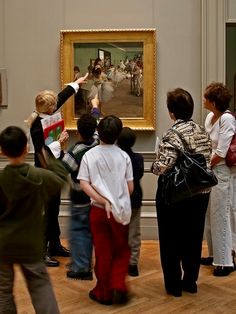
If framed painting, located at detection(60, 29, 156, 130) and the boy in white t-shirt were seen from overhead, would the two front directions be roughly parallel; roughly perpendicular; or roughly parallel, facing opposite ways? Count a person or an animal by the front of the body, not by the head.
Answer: roughly parallel, facing opposite ways

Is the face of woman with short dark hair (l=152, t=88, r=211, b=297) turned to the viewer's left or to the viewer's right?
to the viewer's left

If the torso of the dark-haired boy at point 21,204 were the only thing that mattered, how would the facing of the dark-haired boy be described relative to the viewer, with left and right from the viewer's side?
facing away from the viewer

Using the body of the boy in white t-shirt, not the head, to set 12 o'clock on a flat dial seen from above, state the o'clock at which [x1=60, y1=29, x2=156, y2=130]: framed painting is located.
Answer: The framed painting is roughly at 12 o'clock from the boy in white t-shirt.

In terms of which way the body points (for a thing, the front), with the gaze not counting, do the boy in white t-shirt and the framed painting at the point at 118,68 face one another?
yes

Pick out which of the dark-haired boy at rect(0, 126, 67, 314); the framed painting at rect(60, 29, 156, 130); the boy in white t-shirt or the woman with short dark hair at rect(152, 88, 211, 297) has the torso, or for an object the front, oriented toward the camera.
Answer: the framed painting

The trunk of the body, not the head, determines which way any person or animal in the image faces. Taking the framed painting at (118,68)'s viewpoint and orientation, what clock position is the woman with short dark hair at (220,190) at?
The woman with short dark hair is roughly at 11 o'clock from the framed painting.

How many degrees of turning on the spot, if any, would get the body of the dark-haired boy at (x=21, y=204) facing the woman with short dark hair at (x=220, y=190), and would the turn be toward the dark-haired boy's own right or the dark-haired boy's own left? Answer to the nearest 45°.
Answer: approximately 45° to the dark-haired boy's own right

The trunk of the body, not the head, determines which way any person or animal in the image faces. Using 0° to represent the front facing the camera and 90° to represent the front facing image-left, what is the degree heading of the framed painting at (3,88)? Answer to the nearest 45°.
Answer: approximately 0°

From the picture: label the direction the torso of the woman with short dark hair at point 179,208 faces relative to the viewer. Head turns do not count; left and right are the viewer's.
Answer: facing away from the viewer and to the left of the viewer

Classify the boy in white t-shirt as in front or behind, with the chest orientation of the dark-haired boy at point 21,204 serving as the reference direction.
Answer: in front

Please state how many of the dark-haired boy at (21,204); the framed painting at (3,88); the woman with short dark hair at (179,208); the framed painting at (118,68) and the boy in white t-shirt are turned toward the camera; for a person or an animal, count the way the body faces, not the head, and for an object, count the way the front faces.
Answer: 2

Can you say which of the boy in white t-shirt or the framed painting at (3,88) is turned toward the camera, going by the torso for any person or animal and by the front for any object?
the framed painting

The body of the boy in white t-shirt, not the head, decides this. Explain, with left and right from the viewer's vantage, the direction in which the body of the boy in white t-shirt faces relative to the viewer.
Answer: facing away from the viewer

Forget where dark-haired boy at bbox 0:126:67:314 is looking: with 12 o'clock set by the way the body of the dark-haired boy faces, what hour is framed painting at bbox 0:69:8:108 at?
The framed painting is roughly at 12 o'clock from the dark-haired boy.

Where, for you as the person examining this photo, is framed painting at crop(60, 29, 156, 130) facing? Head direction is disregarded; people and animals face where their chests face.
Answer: facing the viewer

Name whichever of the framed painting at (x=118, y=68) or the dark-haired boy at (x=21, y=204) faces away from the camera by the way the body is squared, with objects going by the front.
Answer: the dark-haired boy
